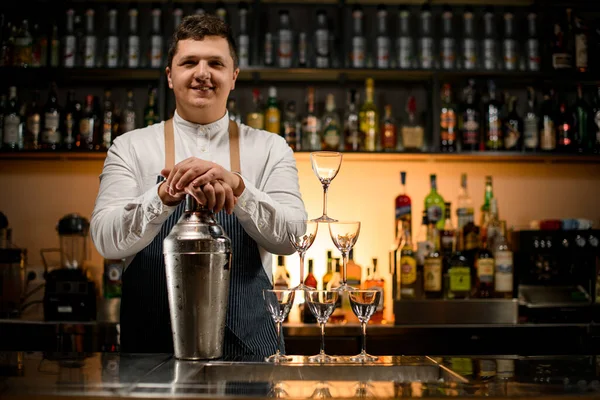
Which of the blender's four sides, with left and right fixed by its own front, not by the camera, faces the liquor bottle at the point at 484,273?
left

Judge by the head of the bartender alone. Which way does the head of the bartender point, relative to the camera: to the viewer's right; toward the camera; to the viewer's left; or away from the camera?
toward the camera

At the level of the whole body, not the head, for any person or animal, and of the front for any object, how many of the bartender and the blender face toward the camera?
2

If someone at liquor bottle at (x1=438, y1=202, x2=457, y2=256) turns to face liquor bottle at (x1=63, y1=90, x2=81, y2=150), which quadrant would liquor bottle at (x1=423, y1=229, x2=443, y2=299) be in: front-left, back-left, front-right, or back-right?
front-left

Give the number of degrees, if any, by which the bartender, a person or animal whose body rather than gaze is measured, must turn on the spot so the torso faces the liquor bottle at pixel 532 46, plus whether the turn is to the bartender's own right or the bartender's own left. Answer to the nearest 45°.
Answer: approximately 135° to the bartender's own left

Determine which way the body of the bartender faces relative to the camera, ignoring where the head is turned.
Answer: toward the camera

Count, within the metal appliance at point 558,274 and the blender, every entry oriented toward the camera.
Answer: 2

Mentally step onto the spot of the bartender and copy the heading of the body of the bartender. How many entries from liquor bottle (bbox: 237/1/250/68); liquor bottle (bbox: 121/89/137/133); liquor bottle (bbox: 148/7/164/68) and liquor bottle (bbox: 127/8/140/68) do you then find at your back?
4

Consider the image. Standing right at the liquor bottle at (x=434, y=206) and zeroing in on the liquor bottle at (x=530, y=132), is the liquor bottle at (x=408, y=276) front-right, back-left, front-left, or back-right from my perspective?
back-right

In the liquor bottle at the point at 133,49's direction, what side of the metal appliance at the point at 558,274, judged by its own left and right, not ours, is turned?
right

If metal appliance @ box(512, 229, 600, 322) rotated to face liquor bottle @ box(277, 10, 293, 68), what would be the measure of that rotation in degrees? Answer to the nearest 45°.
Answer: approximately 90° to its right

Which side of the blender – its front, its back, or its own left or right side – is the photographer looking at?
front

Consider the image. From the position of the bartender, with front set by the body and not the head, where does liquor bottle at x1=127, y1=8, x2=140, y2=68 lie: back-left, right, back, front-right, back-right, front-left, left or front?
back

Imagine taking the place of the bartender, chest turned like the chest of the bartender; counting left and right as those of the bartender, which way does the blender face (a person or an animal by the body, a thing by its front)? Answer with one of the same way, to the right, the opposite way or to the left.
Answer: the same way

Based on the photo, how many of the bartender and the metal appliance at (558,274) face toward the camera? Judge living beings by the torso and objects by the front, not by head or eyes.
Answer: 2
